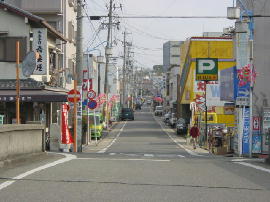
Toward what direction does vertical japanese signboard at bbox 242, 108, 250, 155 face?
toward the camera

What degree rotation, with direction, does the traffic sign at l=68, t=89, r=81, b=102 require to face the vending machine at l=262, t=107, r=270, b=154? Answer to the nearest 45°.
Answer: approximately 90° to its left

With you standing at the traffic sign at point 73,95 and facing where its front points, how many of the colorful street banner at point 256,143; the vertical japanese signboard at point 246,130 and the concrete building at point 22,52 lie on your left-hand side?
2

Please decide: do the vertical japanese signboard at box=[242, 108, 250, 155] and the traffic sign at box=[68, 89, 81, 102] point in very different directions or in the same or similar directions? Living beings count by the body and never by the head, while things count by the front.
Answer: same or similar directions

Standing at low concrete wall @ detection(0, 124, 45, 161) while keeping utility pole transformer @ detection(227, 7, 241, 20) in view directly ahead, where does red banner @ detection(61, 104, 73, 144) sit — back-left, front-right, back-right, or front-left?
front-left

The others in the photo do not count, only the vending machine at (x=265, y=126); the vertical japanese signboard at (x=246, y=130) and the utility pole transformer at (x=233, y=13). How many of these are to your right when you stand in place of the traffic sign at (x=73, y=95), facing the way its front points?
0

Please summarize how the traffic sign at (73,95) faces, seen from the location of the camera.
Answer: facing the viewer

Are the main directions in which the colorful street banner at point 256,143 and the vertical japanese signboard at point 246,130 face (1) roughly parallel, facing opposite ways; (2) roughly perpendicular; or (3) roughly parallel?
roughly parallel
